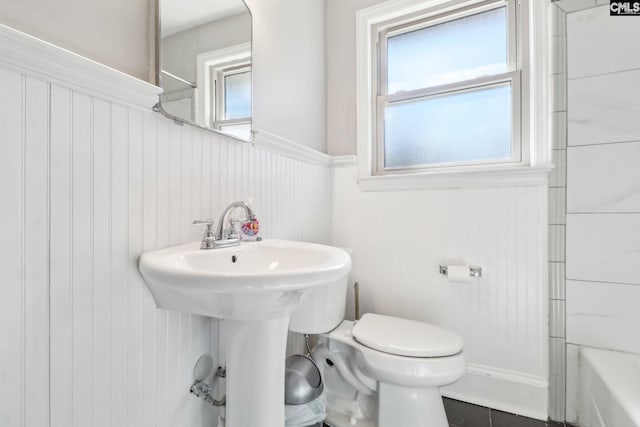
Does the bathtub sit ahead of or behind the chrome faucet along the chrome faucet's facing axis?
ahead

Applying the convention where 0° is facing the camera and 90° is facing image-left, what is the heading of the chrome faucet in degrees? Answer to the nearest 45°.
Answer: approximately 315°

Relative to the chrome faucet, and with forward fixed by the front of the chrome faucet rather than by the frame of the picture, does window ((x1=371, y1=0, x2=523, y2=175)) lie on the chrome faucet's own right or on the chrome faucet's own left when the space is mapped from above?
on the chrome faucet's own left
